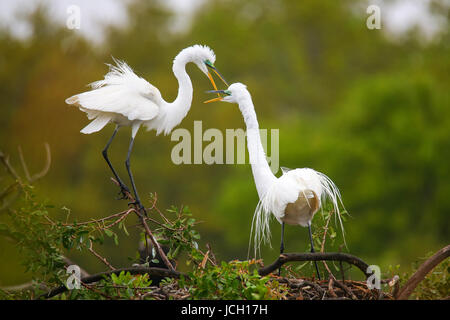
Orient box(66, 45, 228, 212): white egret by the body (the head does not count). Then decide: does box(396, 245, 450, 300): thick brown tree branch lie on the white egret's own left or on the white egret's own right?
on the white egret's own right

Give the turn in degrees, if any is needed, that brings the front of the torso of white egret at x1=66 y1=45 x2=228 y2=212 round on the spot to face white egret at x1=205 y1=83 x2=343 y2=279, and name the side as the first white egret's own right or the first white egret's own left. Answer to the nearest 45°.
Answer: approximately 45° to the first white egret's own right

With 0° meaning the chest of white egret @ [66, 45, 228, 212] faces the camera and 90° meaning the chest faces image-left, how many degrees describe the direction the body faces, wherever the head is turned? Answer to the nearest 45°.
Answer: approximately 270°

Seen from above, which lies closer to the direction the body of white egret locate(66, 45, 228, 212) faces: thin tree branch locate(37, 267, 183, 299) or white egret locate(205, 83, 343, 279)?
the white egret

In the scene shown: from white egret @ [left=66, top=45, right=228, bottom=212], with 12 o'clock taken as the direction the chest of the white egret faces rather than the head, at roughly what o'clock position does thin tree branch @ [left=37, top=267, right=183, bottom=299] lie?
The thin tree branch is roughly at 3 o'clock from the white egret.

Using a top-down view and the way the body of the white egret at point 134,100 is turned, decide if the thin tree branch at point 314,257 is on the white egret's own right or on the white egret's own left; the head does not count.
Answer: on the white egret's own right

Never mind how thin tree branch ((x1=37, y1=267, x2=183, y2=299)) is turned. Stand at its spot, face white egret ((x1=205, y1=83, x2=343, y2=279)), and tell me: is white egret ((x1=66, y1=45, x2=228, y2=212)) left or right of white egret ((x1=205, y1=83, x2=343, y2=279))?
left
